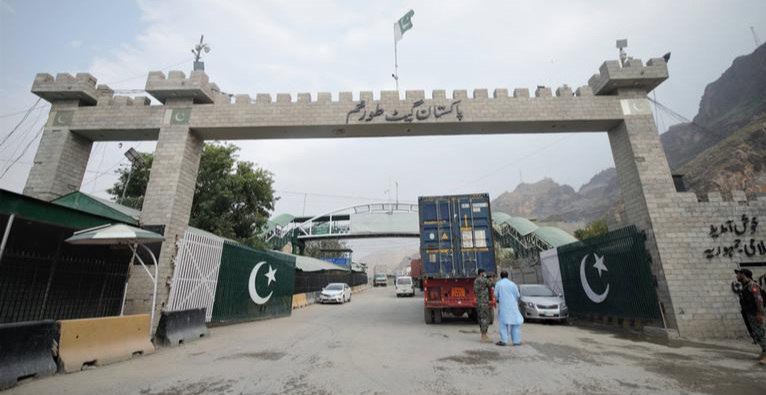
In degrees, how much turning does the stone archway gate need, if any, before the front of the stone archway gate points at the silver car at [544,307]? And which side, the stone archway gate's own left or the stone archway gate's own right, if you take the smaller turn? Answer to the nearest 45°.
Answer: approximately 90° to the stone archway gate's own left

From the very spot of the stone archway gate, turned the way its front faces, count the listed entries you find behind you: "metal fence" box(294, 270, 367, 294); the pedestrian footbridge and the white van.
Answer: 3

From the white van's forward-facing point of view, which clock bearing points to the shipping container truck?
The shipping container truck is roughly at 12 o'clock from the white van.

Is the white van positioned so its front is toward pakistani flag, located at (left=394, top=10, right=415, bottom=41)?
yes

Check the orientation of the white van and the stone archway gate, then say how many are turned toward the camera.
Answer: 2

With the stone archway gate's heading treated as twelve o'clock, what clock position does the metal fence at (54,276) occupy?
The metal fence is roughly at 2 o'clock from the stone archway gate.

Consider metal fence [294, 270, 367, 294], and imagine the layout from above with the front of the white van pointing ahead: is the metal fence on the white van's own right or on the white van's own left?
on the white van's own right

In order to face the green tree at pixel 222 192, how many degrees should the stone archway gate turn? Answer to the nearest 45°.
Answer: approximately 135° to its right

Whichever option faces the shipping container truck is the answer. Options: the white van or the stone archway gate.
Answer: the white van

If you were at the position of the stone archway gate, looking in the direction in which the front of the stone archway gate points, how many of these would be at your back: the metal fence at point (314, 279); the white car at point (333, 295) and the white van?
3
